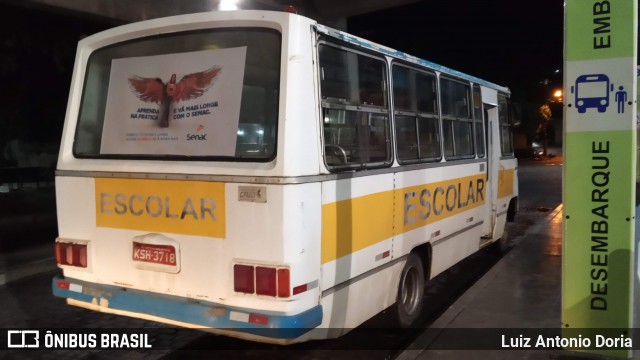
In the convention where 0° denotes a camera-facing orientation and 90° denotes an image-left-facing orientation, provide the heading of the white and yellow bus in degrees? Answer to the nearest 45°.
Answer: approximately 225°
